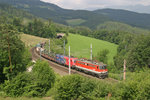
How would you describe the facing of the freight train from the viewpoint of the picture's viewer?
facing the viewer and to the right of the viewer

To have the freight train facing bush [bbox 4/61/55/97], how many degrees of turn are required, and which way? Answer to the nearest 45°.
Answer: approximately 90° to its right
